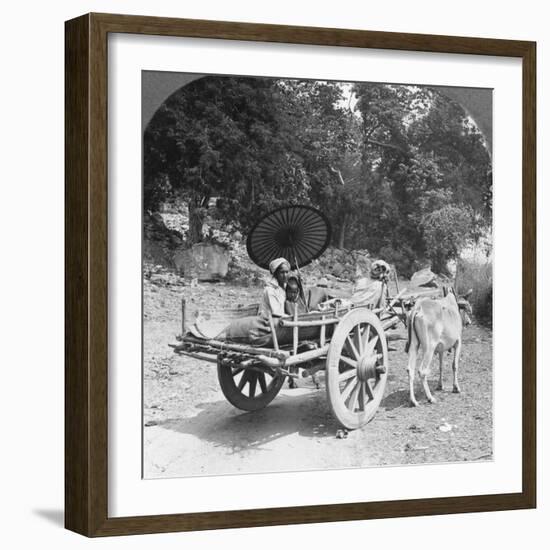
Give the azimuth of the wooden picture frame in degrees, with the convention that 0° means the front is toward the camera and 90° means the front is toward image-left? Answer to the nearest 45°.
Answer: approximately 315°
